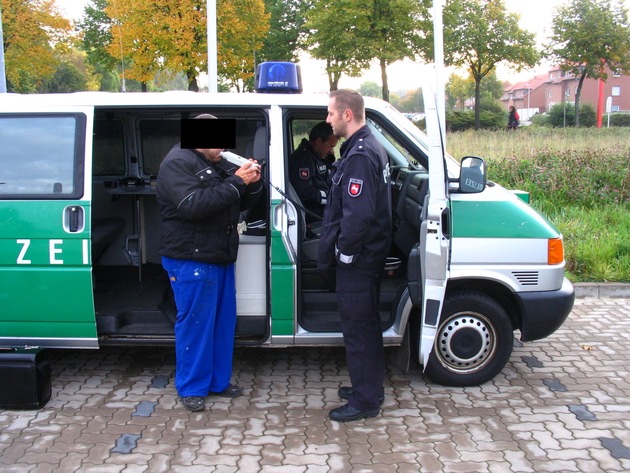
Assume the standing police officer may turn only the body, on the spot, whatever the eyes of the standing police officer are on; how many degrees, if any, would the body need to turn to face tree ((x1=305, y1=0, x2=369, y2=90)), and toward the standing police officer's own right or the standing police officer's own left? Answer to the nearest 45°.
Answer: approximately 90° to the standing police officer's own right

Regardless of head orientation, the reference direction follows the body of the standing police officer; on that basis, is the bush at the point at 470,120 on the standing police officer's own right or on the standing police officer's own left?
on the standing police officer's own right

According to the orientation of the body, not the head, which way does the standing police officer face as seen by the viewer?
to the viewer's left

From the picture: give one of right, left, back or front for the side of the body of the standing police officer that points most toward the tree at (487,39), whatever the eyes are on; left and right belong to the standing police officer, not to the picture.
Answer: right

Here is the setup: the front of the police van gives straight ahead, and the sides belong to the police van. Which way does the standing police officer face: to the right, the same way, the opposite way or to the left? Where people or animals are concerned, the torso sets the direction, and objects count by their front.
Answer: the opposite way

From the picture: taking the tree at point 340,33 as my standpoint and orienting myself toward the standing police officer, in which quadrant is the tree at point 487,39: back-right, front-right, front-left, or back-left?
back-left

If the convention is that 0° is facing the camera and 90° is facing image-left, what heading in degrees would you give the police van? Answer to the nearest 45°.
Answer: approximately 270°

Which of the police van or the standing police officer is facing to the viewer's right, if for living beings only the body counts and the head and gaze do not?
the police van

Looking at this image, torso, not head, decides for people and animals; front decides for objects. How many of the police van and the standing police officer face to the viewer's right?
1

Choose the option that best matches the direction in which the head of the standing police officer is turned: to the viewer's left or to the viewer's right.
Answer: to the viewer's left

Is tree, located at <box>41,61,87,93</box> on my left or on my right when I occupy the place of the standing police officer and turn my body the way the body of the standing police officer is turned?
on my right

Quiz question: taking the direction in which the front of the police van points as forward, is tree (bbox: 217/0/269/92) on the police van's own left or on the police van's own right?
on the police van's own left
